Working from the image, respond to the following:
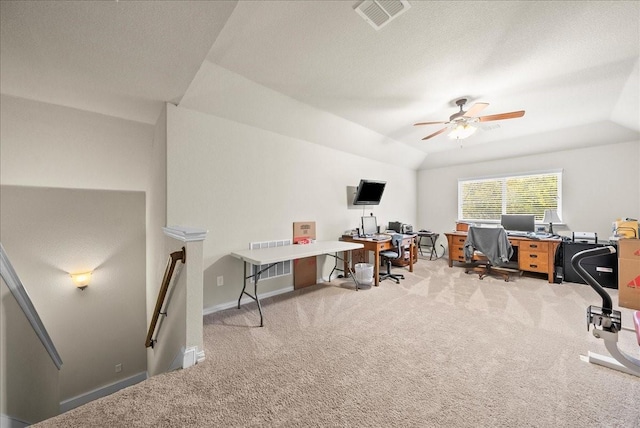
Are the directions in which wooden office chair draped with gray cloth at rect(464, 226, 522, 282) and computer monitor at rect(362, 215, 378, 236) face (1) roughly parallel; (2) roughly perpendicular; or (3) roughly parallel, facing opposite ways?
roughly perpendicular

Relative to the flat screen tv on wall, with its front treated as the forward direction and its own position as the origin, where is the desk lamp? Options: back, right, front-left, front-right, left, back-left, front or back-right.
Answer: front-left

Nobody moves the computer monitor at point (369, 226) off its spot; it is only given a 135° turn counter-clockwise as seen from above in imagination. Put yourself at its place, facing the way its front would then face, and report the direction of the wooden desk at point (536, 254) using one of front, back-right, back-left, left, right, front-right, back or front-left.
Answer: right

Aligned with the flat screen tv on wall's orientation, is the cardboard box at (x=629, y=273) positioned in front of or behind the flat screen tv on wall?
in front

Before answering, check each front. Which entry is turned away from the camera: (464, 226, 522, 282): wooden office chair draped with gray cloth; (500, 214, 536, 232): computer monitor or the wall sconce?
the wooden office chair draped with gray cloth

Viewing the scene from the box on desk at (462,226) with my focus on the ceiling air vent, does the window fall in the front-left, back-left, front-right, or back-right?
back-left

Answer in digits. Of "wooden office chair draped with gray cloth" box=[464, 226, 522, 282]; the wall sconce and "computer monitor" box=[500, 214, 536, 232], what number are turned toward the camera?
2

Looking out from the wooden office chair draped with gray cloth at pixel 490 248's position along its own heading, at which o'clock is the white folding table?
The white folding table is roughly at 7 o'clock from the wooden office chair draped with gray cloth.

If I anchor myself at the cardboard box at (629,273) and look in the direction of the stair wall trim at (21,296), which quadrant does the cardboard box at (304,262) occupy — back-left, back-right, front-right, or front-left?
front-right

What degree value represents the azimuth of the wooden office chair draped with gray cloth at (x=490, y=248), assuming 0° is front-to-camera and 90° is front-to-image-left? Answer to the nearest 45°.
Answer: approximately 180°

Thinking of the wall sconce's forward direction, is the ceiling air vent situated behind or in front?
in front

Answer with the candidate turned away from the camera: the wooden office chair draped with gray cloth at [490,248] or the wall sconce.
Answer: the wooden office chair draped with gray cloth

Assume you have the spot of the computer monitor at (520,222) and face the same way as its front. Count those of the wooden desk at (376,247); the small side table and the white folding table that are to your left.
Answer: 0

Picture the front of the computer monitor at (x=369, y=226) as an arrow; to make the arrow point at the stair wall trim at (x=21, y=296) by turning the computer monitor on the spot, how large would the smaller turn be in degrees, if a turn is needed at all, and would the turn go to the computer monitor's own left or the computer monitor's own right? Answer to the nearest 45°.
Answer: approximately 90° to the computer monitor's own right

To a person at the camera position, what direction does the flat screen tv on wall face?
facing the viewer and to the right of the viewer

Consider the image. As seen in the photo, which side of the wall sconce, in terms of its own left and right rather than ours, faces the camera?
front

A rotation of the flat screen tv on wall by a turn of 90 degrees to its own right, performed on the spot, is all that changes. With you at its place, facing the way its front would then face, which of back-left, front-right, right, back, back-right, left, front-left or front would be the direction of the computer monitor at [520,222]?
back-left

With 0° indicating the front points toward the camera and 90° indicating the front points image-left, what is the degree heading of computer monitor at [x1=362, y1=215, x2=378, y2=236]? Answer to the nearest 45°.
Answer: approximately 315°

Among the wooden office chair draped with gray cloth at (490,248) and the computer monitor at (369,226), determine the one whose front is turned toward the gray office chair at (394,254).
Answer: the computer monitor

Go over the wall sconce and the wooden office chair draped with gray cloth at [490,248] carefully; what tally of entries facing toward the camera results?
1

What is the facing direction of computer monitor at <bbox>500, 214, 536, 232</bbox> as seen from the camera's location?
facing the viewer
